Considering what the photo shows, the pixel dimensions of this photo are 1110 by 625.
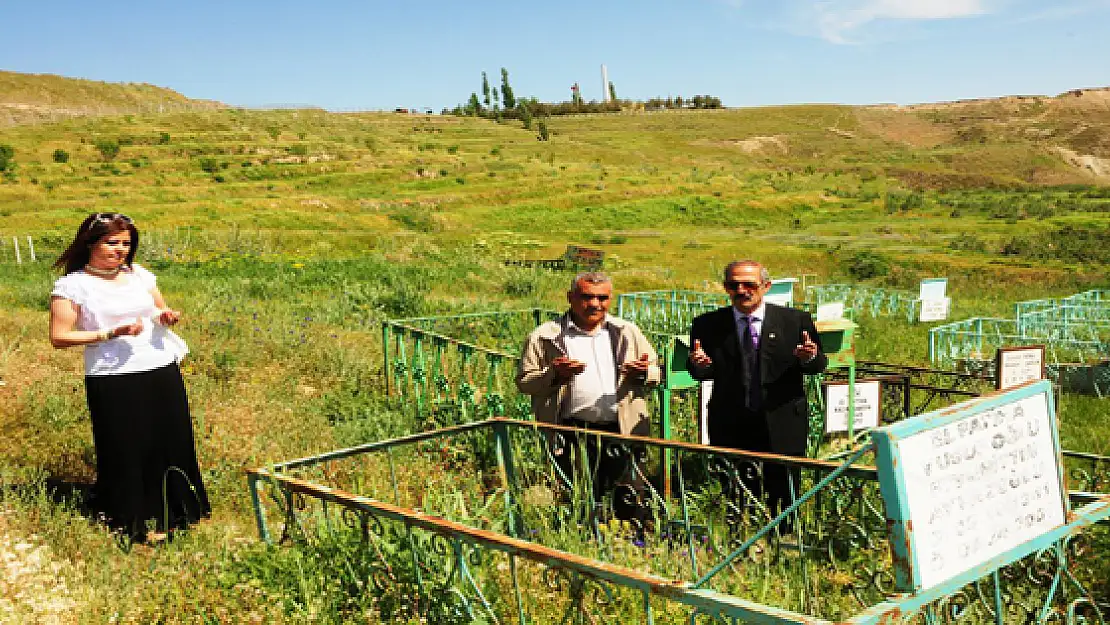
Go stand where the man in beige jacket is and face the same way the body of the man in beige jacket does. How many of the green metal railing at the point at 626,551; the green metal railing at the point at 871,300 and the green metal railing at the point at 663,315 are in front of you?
1

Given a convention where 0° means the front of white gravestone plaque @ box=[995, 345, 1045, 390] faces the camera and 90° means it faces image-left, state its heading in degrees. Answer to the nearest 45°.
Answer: approximately 315°

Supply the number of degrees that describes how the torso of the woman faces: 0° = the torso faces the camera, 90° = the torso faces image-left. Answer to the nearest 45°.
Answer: approximately 315°

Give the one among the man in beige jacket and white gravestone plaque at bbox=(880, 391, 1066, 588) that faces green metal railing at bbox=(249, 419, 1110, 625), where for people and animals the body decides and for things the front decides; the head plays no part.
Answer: the man in beige jacket

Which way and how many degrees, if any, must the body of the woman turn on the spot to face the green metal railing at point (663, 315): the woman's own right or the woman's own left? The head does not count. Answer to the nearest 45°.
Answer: approximately 90° to the woman's own left

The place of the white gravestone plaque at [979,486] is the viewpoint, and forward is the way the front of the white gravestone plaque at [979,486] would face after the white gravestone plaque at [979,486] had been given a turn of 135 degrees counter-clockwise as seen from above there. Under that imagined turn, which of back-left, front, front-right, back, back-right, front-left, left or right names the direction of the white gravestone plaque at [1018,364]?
front

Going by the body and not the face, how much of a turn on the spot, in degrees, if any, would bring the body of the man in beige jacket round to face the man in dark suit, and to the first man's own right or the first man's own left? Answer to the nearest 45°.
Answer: approximately 90° to the first man's own left

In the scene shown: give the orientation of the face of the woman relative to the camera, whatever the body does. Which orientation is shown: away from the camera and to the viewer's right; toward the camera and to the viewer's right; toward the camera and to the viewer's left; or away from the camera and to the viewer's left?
toward the camera and to the viewer's right

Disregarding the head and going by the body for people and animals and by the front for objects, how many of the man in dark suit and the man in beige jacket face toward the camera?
2

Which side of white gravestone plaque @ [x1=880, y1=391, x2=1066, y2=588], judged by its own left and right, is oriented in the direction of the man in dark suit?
back

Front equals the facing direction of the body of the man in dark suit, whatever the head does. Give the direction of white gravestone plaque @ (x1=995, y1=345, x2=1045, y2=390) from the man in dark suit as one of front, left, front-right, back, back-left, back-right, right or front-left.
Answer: back-left
